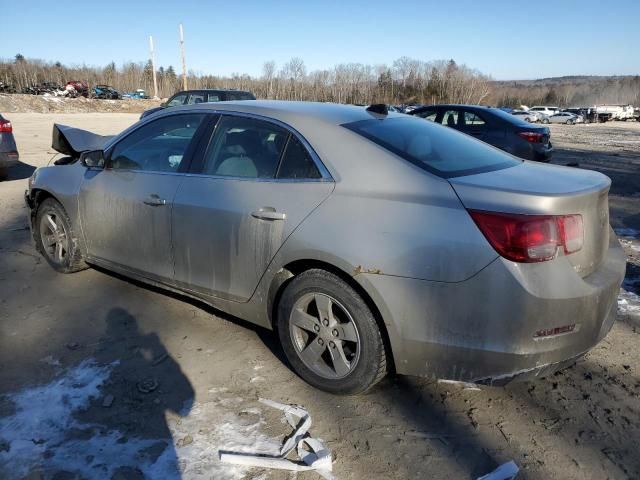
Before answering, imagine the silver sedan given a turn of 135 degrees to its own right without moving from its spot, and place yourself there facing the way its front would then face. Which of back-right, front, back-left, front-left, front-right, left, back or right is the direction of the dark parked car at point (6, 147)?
back-left

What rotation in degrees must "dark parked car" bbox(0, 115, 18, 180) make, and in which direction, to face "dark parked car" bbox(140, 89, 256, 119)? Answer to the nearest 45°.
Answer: approximately 90° to its right

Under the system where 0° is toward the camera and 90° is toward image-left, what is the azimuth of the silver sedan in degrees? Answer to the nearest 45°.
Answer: approximately 135°

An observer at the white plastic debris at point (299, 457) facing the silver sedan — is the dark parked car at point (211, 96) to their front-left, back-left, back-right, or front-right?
front-left

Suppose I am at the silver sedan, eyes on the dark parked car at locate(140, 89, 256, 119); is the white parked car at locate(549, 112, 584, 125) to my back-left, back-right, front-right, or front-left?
front-right

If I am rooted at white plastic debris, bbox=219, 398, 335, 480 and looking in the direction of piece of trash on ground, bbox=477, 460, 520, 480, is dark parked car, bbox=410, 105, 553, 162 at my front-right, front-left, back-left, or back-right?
front-left

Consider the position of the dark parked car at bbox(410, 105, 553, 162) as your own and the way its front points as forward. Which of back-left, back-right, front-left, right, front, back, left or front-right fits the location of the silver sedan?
back-left

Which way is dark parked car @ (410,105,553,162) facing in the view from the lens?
facing away from the viewer and to the left of the viewer

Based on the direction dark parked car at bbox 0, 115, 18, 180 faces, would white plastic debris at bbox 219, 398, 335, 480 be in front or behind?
behind

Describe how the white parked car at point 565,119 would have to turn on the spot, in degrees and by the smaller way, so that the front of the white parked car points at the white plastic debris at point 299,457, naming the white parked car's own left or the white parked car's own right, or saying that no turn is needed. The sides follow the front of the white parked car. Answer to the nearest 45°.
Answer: approximately 90° to the white parked car's own left

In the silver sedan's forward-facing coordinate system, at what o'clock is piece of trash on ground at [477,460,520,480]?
The piece of trash on ground is roughly at 6 o'clock from the silver sedan.
